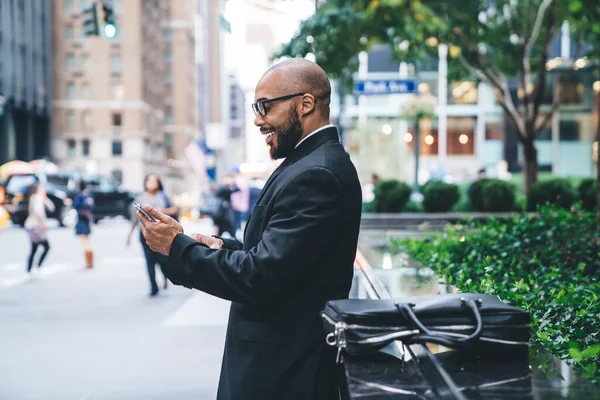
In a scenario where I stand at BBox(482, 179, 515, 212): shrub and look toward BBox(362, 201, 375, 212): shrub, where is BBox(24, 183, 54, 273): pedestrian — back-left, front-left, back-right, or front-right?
front-left

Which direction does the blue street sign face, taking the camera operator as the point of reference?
facing the viewer

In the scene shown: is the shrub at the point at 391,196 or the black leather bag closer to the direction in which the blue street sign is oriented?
the black leather bag

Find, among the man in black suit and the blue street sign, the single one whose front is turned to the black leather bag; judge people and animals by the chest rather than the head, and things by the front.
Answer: the blue street sign

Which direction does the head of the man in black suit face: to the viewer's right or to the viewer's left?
to the viewer's left

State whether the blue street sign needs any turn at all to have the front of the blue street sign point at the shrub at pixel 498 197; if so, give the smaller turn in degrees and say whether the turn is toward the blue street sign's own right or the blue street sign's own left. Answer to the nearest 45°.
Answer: approximately 135° to the blue street sign's own left

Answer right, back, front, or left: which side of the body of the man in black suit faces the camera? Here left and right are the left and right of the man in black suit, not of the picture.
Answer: left

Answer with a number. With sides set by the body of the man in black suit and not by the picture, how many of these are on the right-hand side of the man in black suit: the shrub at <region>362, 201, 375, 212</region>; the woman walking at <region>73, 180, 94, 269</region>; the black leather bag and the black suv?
3

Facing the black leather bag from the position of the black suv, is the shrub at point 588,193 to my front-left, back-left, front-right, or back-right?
front-left

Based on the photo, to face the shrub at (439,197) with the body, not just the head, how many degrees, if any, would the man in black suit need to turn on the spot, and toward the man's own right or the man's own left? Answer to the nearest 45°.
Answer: approximately 90° to the man's own right

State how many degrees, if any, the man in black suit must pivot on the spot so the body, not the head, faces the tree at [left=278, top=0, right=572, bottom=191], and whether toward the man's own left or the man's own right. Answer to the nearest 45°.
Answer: approximately 90° to the man's own right

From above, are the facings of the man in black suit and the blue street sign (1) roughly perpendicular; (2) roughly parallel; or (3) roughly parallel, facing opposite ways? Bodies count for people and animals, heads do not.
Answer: roughly perpendicular
